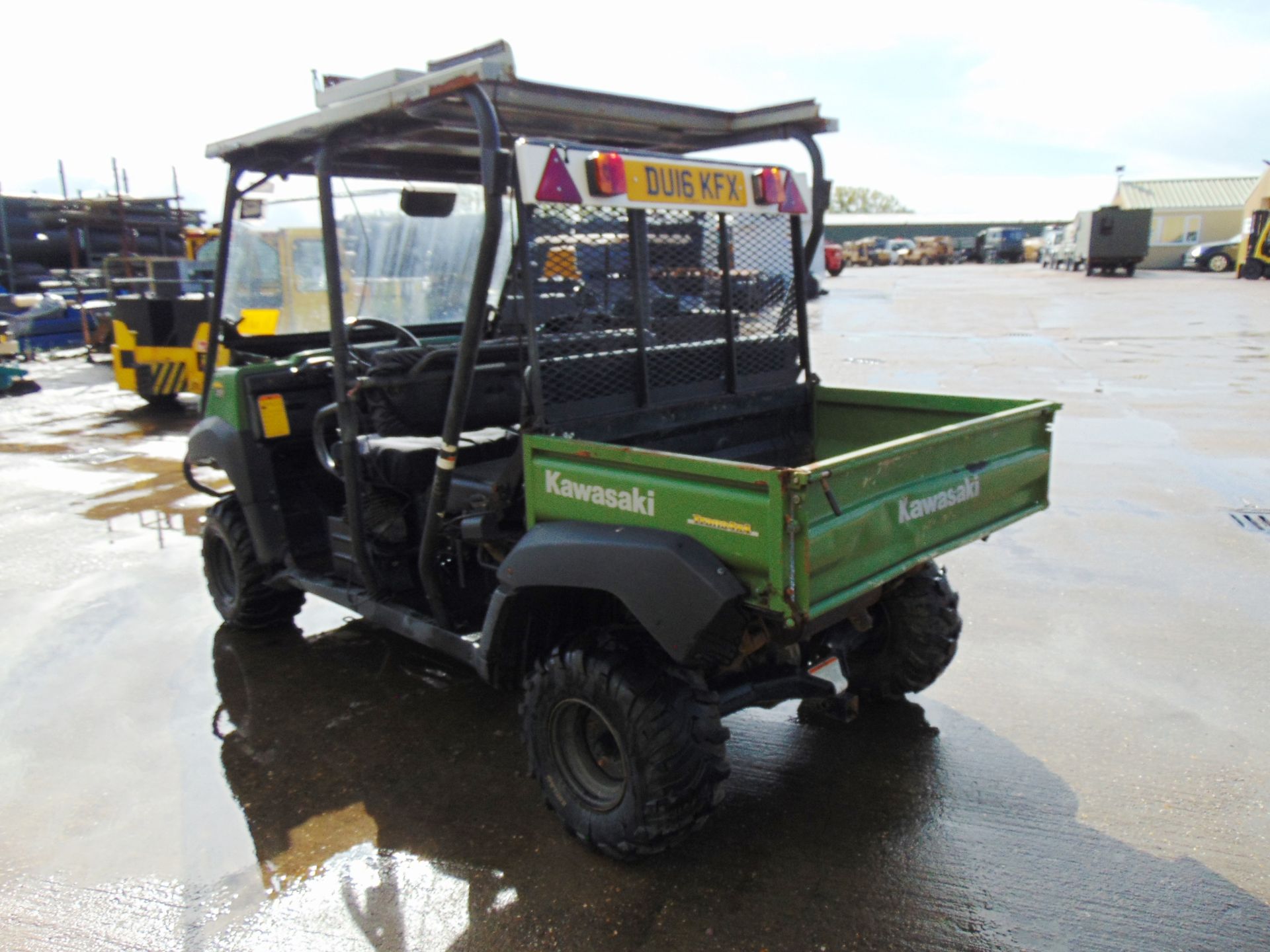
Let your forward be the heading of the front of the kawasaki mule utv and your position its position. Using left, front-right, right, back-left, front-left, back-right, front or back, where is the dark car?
right

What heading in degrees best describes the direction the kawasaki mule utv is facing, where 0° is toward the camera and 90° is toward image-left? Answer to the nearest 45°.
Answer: approximately 135°

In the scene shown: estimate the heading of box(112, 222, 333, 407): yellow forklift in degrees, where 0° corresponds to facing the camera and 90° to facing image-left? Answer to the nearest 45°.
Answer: approximately 225°

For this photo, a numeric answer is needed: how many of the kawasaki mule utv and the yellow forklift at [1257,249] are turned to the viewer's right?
0

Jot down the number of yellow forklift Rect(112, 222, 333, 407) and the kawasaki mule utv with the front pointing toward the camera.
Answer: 0

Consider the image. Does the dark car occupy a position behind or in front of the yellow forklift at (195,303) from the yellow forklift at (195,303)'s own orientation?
in front

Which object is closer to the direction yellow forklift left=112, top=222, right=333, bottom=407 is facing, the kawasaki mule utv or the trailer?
the trailer

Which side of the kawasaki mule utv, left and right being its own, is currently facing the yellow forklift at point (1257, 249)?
right

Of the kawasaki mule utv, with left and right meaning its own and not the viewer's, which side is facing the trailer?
right
